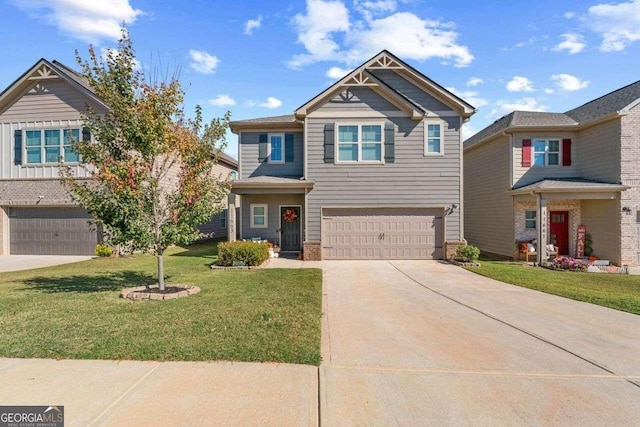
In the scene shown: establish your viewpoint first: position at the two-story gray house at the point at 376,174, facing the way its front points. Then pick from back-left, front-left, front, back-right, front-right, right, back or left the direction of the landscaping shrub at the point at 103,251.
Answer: right

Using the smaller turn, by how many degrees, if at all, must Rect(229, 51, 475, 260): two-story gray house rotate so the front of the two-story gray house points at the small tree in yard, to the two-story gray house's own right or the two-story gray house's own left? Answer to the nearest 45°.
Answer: approximately 45° to the two-story gray house's own right

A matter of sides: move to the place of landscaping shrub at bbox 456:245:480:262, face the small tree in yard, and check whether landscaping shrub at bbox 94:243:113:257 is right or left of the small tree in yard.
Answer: right

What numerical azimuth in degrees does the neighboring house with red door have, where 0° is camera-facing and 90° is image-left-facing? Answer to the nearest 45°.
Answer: approximately 315°

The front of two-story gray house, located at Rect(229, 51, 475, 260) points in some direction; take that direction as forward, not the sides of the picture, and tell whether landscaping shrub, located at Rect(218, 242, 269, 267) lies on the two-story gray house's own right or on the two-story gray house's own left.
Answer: on the two-story gray house's own right

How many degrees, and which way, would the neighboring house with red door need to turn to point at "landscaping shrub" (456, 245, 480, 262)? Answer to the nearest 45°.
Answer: approximately 90° to its right

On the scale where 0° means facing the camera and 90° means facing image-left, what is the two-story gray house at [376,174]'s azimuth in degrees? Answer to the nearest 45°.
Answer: approximately 0°

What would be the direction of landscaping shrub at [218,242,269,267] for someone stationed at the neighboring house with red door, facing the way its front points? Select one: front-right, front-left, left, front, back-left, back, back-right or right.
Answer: right
